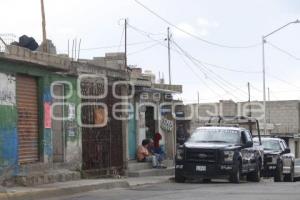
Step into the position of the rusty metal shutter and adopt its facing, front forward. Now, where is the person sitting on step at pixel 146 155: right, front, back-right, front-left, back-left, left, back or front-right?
left

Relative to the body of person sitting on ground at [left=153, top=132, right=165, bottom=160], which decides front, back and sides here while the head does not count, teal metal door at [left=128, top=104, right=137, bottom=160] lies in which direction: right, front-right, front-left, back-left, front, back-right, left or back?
right

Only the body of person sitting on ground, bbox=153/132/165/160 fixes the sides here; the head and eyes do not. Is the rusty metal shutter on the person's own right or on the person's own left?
on the person's own right

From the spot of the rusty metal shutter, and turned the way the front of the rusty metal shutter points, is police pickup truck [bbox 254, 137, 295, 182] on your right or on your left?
on your left

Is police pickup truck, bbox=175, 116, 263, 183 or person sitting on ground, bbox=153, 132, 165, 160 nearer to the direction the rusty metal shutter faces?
the police pickup truck
